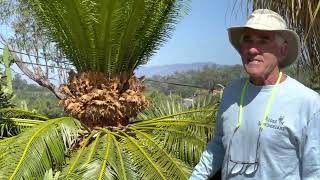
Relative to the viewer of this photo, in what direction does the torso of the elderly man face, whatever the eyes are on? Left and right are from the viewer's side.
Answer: facing the viewer and to the left of the viewer

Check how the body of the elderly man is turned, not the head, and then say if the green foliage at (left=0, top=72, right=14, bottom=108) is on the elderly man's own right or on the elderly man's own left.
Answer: on the elderly man's own right

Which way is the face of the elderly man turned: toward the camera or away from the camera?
toward the camera

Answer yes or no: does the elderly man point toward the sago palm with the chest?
no
